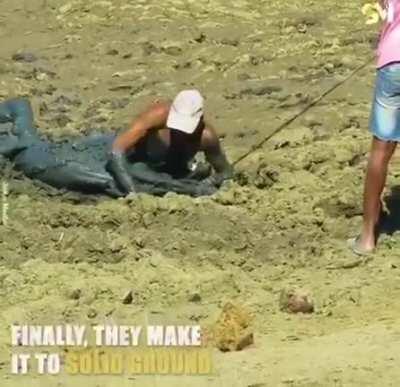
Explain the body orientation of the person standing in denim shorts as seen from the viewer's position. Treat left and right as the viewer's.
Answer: facing the viewer and to the left of the viewer

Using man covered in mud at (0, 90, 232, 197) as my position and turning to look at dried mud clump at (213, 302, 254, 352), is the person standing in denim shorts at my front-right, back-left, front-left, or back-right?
front-left
